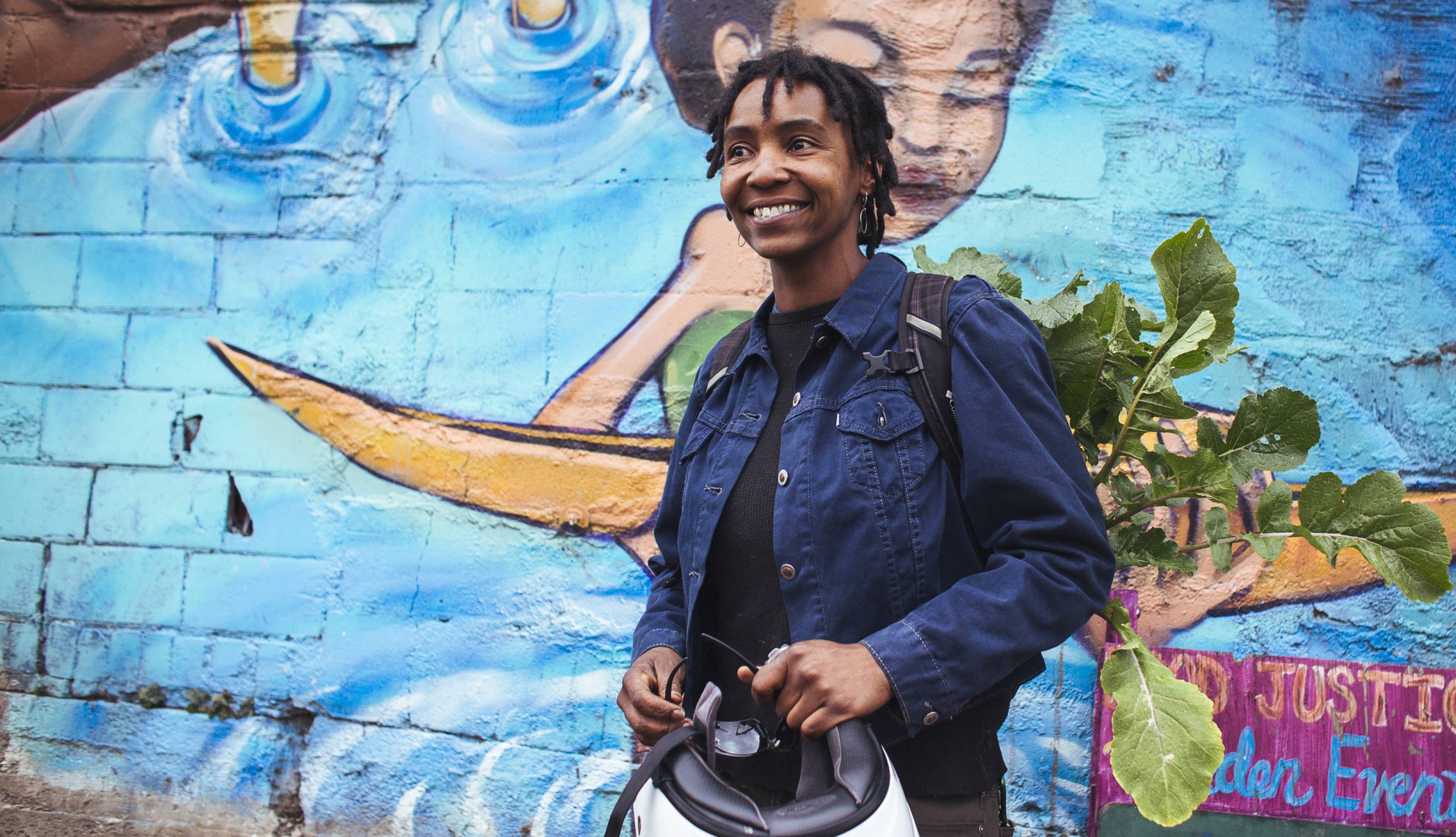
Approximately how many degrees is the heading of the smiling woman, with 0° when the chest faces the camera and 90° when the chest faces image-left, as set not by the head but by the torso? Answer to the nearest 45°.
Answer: approximately 45°
